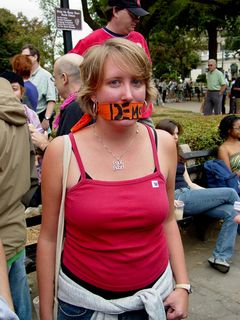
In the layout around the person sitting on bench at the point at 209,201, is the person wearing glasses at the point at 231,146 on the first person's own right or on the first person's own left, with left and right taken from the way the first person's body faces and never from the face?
on the first person's own left

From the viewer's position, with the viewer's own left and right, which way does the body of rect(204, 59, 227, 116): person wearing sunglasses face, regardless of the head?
facing the viewer and to the left of the viewer

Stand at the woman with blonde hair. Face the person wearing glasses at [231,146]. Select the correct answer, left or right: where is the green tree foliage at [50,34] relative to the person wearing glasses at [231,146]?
left

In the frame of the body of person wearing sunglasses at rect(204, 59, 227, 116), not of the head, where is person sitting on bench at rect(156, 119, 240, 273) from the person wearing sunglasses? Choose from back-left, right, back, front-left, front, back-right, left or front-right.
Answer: front-left

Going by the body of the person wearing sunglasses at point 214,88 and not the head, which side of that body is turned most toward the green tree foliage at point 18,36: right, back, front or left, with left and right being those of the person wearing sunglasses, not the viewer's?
right

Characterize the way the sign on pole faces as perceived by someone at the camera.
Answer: facing the viewer

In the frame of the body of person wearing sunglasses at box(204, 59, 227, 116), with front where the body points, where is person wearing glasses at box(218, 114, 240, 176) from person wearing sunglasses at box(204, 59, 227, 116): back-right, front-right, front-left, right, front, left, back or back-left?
front-left

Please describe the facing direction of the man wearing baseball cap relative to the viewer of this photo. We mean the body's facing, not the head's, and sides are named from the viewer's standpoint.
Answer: facing the viewer and to the right of the viewer

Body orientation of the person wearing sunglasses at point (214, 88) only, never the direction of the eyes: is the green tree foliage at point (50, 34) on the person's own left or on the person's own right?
on the person's own right

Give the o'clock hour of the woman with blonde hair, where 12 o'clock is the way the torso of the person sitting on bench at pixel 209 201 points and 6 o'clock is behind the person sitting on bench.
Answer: The woman with blonde hair is roughly at 2 o'clock from the person sitting on bench.
